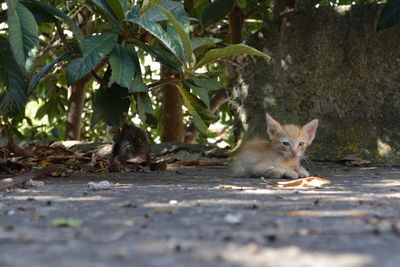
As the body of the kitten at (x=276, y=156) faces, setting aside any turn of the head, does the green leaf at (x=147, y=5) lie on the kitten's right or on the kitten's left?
on the kitten's right

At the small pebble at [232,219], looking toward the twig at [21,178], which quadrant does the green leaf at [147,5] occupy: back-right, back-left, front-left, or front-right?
front-right

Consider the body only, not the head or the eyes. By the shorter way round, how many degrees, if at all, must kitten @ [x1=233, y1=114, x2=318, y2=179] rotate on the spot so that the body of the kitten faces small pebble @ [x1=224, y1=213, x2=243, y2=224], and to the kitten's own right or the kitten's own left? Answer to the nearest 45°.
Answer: approximately 45° to the kitten's own right

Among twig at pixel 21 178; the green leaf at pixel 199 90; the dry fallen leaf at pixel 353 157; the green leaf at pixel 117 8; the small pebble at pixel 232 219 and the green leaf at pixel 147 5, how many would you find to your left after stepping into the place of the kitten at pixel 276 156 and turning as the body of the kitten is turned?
1

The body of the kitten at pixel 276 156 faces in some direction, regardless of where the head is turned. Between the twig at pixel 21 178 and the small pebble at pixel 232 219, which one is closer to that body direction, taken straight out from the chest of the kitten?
the small pebble

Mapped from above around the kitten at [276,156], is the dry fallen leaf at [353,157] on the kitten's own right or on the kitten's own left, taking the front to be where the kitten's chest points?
on the kitten's own left

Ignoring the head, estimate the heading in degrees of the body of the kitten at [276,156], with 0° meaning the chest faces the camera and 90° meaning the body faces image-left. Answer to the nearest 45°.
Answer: approximately 315°

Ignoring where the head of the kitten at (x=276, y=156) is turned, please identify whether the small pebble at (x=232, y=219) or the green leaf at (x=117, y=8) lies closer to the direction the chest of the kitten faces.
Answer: the small pebble

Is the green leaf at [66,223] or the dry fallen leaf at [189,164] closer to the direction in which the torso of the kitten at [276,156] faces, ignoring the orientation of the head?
the green leaf

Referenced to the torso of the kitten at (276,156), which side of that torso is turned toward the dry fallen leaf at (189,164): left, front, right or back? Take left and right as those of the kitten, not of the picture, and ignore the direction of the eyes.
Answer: back

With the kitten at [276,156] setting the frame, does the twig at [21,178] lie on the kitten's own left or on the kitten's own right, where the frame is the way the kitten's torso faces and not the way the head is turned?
on the kitten's own right
